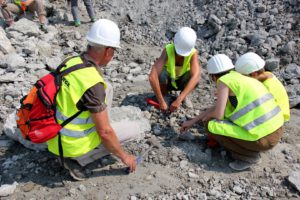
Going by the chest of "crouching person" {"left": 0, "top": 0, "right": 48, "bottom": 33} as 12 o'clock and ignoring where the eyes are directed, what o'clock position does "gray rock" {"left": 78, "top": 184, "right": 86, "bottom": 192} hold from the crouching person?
The gray rock is roughly at 12 o'clock from the crouching person.

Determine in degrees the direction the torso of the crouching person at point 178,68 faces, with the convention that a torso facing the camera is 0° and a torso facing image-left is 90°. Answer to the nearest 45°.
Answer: approximately 0°

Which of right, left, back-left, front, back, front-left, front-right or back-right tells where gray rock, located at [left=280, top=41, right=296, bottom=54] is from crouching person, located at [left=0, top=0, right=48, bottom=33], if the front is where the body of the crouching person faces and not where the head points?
front-left

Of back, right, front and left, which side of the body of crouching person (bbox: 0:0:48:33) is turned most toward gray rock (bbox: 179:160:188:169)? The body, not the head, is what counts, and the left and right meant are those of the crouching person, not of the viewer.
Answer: front

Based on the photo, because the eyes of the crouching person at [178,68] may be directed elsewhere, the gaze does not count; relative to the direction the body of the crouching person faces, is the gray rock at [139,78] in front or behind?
behind

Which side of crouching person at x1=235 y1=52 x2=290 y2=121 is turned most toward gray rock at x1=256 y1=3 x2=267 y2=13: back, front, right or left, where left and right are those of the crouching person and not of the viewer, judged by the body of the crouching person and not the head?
right

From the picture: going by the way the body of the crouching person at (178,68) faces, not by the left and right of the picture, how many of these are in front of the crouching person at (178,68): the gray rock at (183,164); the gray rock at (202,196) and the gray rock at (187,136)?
3

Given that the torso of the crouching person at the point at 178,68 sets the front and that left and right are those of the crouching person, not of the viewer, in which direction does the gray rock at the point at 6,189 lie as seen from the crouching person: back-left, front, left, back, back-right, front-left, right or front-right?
front-right

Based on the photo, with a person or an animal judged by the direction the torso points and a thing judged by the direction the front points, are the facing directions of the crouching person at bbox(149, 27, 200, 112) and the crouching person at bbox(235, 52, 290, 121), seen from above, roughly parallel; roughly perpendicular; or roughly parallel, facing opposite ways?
roughly perpendicular

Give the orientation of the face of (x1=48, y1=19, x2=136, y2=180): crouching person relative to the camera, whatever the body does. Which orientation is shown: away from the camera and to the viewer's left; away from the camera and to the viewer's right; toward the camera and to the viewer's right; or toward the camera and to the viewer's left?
away from the camera and to the viewer's right

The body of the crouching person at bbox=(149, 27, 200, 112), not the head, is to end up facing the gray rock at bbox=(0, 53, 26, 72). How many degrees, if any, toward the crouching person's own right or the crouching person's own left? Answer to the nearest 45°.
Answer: approximately 90° to the crouching person's own right

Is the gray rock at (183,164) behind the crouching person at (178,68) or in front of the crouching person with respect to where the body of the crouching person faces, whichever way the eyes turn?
in front

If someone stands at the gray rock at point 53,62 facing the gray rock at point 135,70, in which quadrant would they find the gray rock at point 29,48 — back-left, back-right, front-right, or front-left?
back-left

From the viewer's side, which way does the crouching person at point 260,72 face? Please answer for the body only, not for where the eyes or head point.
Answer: to the viewer's left
